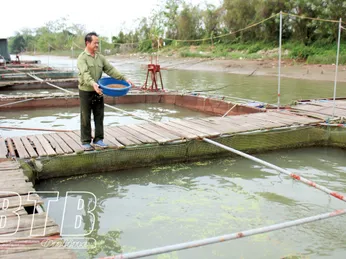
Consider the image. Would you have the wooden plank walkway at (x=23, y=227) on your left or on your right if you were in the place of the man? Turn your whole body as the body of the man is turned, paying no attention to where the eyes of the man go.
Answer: on your right

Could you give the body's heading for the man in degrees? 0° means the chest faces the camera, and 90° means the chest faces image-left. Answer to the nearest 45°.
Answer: approximately 315°

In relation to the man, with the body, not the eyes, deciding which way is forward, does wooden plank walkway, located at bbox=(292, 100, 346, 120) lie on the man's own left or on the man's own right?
on the man's own left
